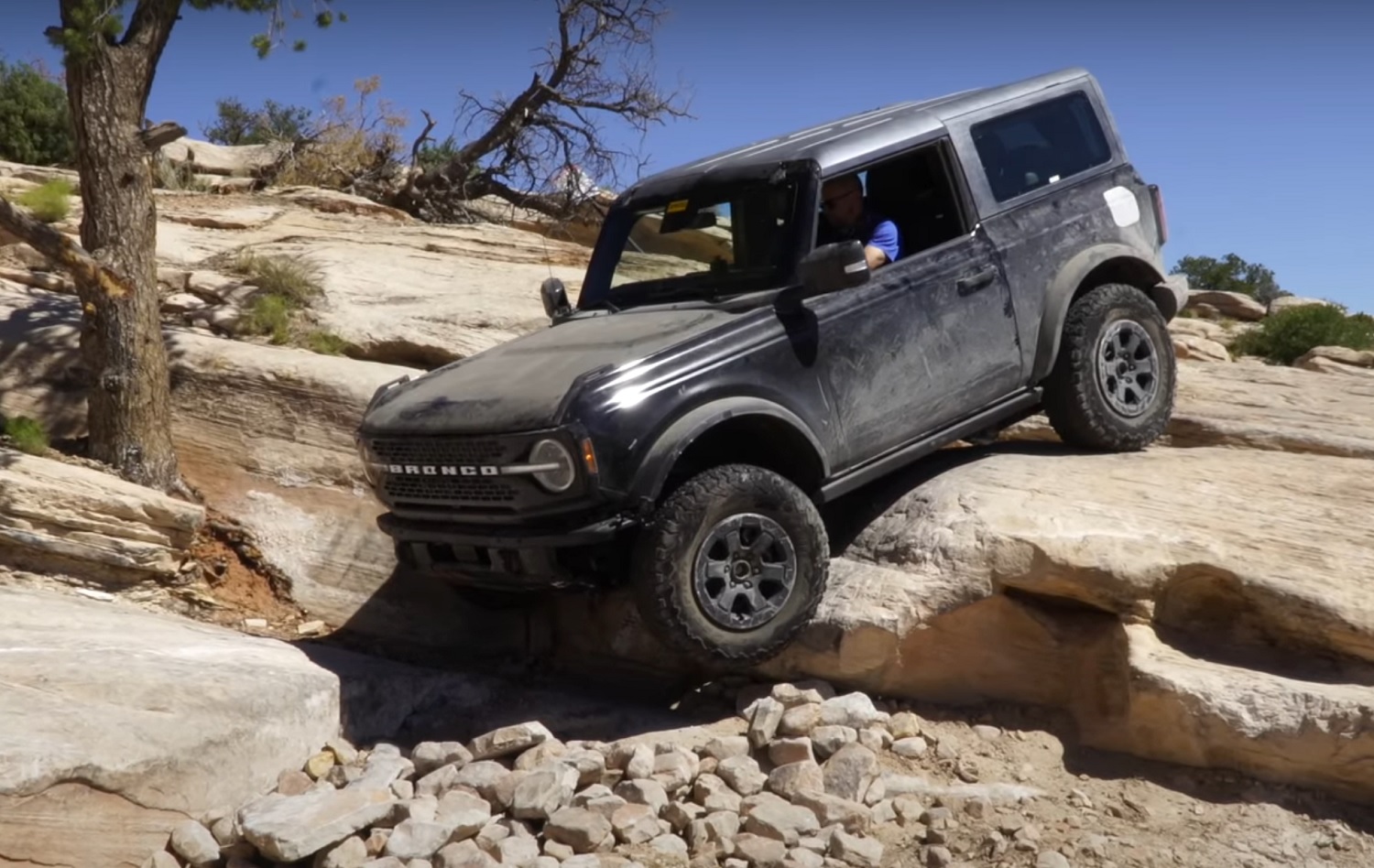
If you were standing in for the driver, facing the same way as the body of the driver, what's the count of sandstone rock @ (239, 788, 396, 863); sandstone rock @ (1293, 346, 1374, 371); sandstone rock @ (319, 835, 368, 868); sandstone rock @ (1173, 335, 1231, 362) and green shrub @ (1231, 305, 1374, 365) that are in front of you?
2

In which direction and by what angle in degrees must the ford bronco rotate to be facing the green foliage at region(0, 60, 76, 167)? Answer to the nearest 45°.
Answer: approximately 90° to its right

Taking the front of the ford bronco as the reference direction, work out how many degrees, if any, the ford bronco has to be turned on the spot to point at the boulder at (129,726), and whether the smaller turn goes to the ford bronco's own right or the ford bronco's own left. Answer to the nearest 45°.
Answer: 0° — it already faces it

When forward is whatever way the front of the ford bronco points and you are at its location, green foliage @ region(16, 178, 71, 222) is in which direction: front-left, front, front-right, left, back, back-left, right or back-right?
right

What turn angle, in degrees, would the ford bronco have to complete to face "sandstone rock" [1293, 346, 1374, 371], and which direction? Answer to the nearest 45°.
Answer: approximately 180°

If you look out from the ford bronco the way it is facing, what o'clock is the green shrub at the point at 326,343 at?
The green shrub is roughly at 3 o'clock from the ford bronco.

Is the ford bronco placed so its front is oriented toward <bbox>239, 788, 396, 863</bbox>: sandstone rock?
yes

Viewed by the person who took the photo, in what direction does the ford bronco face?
facing the viewer and to the left of the viewer

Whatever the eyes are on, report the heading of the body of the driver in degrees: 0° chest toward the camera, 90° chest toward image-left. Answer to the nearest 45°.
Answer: approximately 45°

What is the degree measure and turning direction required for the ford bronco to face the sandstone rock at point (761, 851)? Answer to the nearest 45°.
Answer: approximately 45° to its left

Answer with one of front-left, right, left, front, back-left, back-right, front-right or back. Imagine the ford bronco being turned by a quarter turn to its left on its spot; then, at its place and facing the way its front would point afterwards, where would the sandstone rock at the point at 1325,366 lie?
left

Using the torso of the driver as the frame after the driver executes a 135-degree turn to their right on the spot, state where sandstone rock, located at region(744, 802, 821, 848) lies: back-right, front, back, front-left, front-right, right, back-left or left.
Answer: back

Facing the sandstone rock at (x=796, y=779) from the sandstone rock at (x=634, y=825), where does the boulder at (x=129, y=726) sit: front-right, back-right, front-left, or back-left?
back-left

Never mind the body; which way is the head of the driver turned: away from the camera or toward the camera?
toward the camera

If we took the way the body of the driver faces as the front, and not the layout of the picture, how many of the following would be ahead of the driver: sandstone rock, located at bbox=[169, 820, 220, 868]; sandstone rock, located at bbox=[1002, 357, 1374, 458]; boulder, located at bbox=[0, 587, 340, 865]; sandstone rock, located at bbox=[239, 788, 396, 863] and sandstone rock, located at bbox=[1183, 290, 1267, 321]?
3

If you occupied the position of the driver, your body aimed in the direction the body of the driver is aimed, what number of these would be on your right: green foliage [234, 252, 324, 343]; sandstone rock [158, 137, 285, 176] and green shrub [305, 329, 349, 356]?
3
